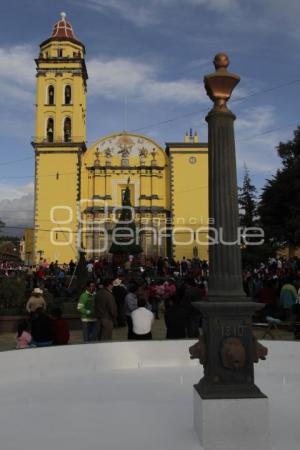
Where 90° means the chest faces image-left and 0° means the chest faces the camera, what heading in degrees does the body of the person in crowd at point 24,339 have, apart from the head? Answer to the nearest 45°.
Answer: approximately 180°

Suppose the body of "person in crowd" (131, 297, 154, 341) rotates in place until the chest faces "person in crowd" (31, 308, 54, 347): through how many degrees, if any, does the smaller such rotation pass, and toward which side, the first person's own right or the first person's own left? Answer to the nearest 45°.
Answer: approximately 90° to the first person's own left

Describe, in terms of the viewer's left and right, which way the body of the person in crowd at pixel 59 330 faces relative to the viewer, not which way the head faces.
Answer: facing away from the viewer

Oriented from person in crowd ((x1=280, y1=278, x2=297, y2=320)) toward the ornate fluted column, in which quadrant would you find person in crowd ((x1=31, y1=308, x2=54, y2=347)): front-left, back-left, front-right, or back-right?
front-right

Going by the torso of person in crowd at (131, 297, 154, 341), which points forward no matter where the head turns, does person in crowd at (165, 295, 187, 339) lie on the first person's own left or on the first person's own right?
on the first person's own right

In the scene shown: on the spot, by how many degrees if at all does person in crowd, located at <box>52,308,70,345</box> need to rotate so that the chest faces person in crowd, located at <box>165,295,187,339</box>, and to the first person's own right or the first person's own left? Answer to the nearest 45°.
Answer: approximately 90° to the first person's own right

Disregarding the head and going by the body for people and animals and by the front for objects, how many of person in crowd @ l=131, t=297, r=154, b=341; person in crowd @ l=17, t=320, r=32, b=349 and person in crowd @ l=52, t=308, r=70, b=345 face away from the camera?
3

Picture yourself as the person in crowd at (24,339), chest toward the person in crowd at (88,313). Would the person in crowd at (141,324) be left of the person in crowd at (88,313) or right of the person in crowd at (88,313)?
right

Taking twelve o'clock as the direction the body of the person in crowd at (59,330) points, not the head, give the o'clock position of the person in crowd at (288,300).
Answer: the person in crowd at (288,300) is roughly at 2 o'clock from the person in crowd at (59,330).

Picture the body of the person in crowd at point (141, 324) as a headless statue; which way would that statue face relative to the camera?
away from the camera

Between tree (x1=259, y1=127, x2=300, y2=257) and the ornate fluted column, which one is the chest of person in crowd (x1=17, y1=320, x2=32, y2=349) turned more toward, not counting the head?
the tree

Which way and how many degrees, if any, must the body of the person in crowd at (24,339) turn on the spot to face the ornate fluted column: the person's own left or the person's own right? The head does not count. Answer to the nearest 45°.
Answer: approximately 135° to the person's own right
